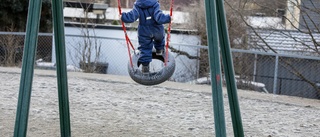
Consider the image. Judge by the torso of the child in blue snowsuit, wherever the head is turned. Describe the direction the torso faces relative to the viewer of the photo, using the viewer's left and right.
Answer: facing away from the viewer

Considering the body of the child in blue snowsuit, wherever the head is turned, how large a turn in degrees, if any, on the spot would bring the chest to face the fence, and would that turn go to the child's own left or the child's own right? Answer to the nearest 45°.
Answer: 0° — they already face it
